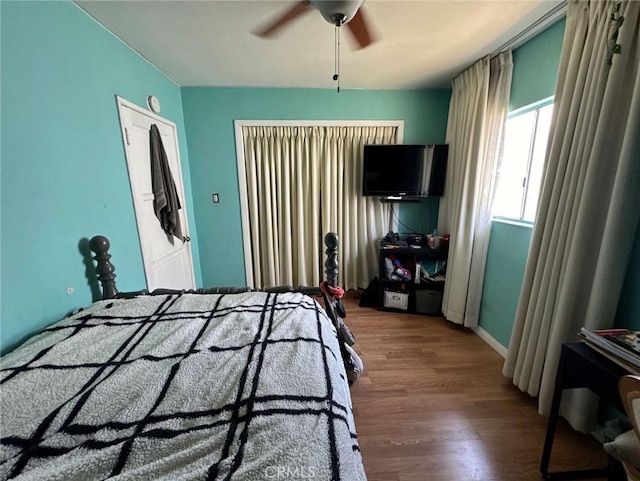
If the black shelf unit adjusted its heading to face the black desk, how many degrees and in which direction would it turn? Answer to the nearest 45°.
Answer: approximately 45° to its left

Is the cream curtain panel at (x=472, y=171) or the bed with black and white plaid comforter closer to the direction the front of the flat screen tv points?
the bed with black and white plaid comforter

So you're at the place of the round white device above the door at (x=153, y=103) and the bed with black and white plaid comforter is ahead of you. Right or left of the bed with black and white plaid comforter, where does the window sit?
left

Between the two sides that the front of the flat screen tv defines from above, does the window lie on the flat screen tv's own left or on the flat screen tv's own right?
on the flat screen tv's own left

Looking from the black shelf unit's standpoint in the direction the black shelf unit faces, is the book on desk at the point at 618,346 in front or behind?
in front

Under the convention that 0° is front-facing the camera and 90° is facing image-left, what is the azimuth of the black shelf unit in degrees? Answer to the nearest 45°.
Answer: approximately 0°

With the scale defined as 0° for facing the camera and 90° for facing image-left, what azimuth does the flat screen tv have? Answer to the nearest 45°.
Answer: approximately 0°

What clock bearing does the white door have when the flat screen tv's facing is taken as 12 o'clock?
The white door is roughly at 2 o'clock from the flat screen tv.

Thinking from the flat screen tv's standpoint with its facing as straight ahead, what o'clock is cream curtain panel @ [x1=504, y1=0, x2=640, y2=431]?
The cream curtain panel is roughly at 11 o'clock from the flat screen tv.

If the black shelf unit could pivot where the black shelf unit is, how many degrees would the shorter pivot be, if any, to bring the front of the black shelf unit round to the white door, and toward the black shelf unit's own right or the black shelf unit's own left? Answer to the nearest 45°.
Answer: approximately 45° to the black shelf unit's own right

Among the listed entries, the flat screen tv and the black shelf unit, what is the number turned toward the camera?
2

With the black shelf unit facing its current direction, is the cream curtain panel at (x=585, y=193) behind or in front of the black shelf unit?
in front
